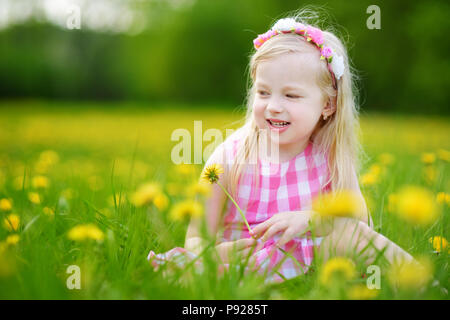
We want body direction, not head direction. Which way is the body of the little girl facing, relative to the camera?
toward the camera

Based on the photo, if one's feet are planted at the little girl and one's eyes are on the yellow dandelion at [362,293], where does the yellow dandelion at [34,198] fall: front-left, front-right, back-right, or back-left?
back-right

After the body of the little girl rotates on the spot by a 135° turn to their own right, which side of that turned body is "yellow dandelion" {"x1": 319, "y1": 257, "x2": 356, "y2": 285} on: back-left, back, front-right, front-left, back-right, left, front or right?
back-left

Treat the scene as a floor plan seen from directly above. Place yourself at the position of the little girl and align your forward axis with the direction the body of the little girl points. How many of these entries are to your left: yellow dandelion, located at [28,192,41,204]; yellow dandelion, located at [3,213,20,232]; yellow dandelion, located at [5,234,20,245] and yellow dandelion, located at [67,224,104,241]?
0

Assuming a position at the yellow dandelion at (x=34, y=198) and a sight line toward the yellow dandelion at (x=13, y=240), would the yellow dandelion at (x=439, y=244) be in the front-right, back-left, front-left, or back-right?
front-left

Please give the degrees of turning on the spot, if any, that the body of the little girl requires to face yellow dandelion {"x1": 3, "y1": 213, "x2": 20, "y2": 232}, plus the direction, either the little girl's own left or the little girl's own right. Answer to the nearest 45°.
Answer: approximately 90° to the little girl's own right

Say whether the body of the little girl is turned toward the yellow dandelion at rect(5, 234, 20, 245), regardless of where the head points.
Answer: no

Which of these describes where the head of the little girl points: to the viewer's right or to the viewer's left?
to the viewer's left

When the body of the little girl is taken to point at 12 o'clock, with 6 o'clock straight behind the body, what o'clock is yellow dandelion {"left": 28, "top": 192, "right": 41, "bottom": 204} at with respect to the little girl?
The yellow dandelion is roughly at 3 o'clock from the little girl.
